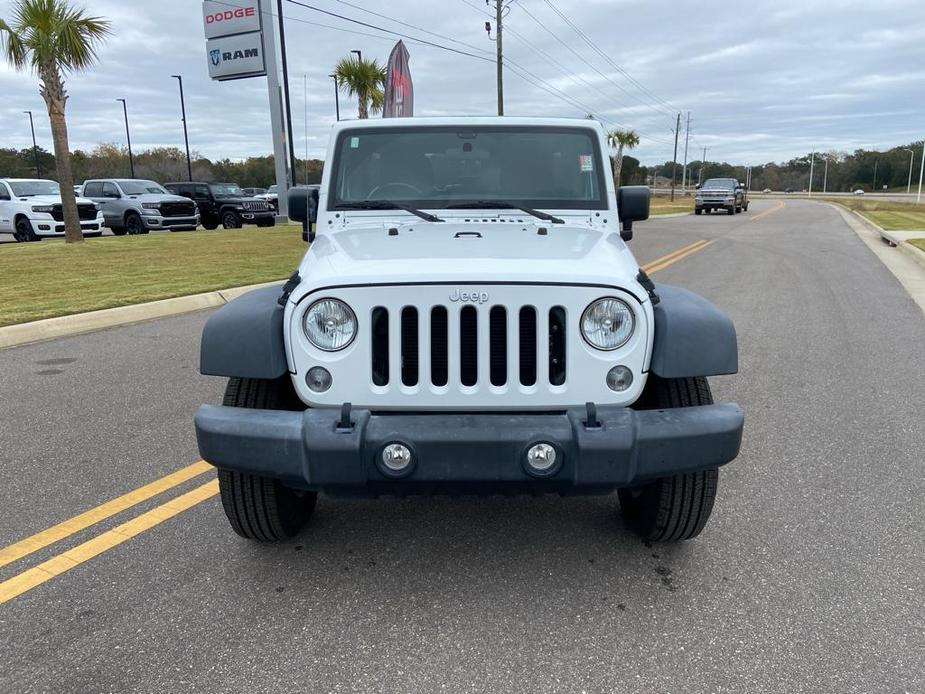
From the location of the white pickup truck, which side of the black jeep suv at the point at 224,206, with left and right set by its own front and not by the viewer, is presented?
right

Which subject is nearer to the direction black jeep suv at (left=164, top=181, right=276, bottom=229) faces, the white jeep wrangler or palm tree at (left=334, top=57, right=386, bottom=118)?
the white jeep wrangler

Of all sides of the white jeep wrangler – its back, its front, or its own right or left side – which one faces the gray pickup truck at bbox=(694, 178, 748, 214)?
back

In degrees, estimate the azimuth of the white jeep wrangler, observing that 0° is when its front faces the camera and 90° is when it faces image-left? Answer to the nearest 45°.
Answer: approximately 0°

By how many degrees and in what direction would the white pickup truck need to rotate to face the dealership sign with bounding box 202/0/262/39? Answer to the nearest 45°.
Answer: approximately 90° to its left

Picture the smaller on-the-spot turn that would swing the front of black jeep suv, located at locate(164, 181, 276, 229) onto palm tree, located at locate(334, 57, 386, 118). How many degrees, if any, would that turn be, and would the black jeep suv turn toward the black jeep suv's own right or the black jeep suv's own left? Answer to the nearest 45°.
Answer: approximately 90° to the black jeep suv's own left

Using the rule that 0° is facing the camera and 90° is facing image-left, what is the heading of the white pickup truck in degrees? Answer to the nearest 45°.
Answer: approximately 315°

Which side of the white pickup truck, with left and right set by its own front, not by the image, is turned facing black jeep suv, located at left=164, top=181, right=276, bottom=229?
left

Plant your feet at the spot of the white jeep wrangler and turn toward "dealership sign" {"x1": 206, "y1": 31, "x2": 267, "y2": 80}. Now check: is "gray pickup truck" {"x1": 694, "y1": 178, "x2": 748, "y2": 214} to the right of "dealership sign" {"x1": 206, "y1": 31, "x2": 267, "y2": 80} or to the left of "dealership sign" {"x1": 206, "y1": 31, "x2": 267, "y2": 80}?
right

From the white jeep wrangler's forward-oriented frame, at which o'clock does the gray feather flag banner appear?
The gray feather flag banner is roughly at 6 o'clock from the white jeep wrangler.

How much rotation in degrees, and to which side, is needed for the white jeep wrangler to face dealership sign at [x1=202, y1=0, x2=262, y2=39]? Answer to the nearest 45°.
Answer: approximately 180°

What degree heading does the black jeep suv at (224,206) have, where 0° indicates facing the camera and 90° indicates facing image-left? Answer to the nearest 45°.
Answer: approximately 315°
